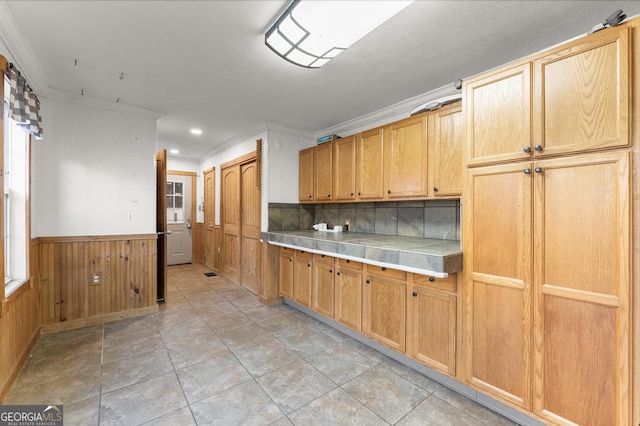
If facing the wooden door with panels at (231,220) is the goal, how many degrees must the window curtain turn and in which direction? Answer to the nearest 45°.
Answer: approximately 45° to its left

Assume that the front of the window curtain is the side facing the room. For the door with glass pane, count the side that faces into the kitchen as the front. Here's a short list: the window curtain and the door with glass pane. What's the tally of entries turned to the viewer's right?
1

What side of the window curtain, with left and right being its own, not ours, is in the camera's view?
right

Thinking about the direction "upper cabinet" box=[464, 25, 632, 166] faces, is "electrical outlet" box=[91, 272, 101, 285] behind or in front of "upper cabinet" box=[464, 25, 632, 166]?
in front

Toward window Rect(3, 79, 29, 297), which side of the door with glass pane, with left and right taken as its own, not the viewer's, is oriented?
front

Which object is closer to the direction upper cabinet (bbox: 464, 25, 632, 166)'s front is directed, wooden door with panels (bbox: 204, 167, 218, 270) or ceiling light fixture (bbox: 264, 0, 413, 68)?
the ceiling light fixture
